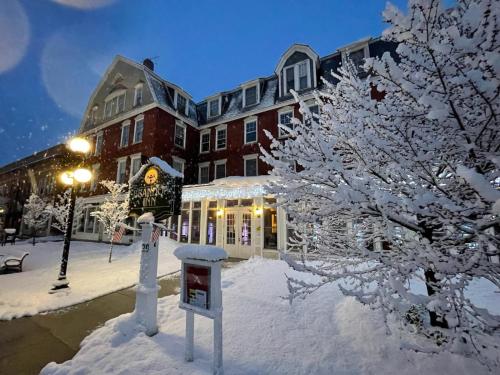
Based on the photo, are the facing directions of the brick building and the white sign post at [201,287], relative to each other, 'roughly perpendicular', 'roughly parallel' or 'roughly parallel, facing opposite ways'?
roughly parallel

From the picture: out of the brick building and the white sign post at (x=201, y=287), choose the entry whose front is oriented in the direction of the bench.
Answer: the brick building

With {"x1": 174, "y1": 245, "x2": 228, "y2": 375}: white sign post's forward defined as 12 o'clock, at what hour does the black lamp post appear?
The black lamp post is roughly at 3 o'clock from the white sign post.

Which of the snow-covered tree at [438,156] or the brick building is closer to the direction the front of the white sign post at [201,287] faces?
the snow-covered tree

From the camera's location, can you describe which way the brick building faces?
facing the viewer and to the left of the viewer

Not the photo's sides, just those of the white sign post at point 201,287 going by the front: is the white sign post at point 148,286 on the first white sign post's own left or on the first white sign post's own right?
on the first white sign post's own right

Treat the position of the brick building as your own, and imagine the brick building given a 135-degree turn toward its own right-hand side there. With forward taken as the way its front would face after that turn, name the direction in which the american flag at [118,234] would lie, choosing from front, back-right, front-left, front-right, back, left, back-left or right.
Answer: back

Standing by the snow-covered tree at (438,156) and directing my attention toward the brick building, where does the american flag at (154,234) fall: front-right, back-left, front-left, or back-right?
front-left

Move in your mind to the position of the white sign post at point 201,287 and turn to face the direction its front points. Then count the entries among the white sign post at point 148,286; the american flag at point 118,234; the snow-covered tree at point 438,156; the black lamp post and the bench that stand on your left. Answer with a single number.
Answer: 1

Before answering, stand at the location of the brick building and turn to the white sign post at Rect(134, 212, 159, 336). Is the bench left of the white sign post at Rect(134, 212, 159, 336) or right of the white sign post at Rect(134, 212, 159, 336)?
right

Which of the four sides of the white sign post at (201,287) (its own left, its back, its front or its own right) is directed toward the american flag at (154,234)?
right

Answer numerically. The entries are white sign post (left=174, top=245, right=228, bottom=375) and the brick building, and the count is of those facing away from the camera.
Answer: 0

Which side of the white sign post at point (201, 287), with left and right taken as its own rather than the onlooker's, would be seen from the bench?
right

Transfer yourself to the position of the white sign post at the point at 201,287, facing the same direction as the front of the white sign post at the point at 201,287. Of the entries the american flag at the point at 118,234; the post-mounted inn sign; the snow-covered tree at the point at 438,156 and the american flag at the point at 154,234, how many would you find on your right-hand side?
3
